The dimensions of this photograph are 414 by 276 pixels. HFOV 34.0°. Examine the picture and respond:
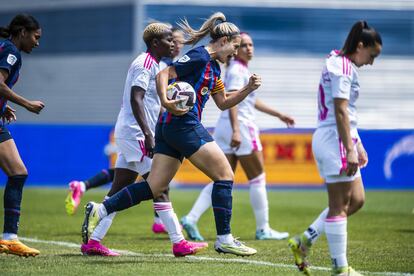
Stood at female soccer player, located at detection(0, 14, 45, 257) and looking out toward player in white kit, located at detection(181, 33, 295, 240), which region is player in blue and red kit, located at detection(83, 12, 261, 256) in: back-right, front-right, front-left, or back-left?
front-right

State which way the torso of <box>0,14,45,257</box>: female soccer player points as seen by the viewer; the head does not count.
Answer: to the viewer's right

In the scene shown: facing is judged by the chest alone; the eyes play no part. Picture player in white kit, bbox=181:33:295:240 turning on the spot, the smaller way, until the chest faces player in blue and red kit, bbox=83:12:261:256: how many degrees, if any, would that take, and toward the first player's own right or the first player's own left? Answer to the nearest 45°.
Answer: approximately 90° to the first player's own right

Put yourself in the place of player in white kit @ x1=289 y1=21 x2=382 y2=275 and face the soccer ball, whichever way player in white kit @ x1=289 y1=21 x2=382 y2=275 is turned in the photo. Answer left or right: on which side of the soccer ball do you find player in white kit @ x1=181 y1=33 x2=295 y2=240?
right

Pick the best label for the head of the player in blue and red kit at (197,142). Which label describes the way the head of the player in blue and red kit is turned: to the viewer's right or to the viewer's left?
to the viewer's right

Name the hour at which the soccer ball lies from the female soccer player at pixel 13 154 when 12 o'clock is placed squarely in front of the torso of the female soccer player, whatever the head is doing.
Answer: The soccer ball is roughly at 1 o'clock from the female soccer player.

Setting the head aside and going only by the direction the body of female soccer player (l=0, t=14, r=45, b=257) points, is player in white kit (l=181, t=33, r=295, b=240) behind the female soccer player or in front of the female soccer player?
in front

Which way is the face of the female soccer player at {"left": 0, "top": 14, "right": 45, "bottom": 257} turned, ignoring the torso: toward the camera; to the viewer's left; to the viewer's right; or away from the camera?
to the viewer's right

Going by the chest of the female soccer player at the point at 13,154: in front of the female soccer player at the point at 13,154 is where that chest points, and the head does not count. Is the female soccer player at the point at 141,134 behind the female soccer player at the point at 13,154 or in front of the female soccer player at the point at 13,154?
in front

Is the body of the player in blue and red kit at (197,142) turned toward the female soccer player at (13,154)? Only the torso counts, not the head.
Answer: no
